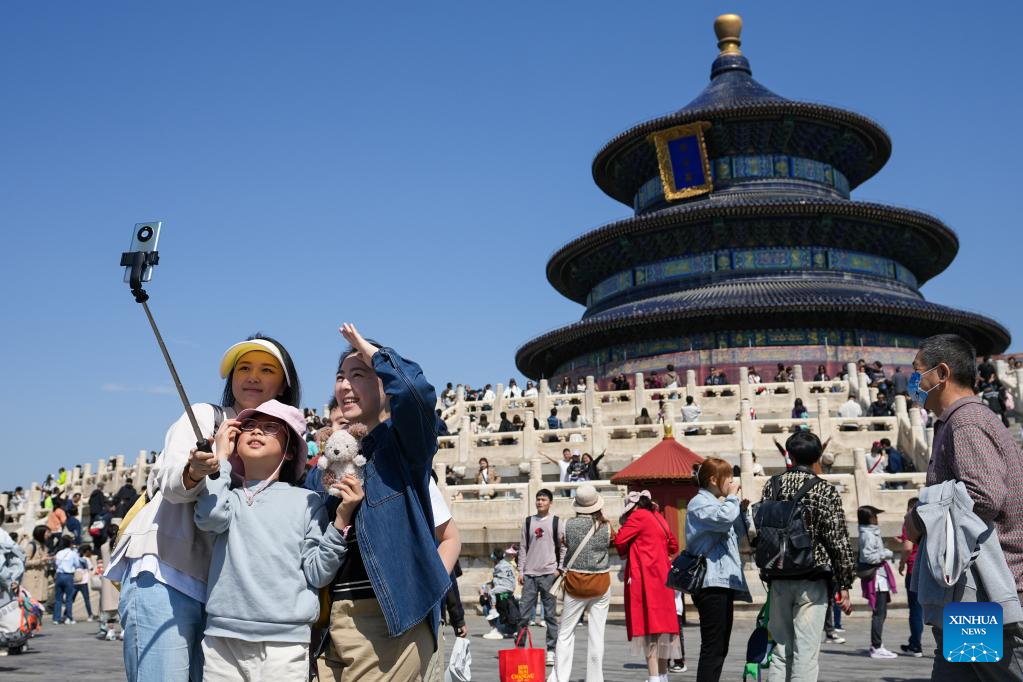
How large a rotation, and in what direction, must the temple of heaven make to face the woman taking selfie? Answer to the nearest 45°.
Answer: approximately 45° to its left

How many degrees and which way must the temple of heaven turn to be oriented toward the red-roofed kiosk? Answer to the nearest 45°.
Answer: approximately 45° to its left

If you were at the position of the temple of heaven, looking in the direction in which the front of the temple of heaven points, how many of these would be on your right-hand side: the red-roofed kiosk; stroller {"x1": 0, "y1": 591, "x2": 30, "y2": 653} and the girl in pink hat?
0

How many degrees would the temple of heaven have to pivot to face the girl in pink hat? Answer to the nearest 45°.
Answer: approximately 45° to its left

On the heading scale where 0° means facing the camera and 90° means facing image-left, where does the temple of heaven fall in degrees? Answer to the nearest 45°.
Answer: approximately 45°

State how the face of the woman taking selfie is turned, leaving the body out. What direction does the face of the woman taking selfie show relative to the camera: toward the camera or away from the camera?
toward the camera

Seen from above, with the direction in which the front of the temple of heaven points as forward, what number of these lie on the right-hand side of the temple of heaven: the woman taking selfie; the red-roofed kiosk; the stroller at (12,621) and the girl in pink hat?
0

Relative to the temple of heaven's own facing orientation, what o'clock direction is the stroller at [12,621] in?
The stroller is roughly at 11 o'clock from the temple of heaven.
